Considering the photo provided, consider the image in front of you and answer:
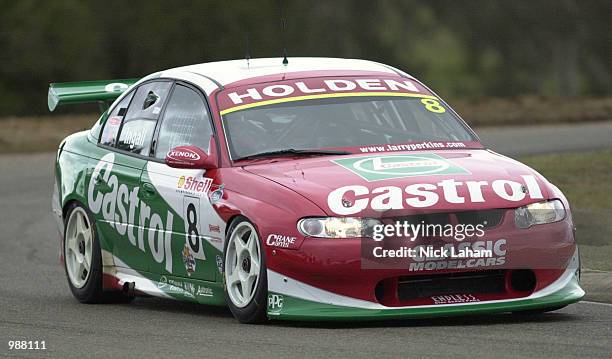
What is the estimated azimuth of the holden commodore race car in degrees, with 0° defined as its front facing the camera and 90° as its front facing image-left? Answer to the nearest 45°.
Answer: approximately 315°
